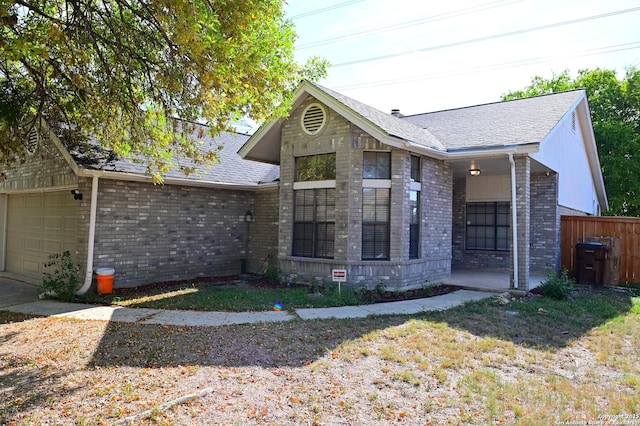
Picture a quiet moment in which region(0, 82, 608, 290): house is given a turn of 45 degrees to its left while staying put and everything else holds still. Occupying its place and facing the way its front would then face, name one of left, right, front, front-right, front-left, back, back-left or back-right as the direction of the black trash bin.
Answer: left

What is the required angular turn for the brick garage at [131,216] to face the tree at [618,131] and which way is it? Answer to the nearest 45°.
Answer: approximately 135° to its left

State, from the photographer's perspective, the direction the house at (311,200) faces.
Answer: facing the viewer and to the left of the viewer

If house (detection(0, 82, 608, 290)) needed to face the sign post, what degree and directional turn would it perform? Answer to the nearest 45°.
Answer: approximately 45° to its left

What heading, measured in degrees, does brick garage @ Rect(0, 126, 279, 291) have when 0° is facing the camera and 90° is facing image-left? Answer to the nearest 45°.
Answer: approximately 45°

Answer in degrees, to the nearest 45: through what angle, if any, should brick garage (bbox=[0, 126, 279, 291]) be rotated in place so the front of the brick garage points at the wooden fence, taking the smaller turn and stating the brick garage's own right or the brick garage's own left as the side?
approximately 135° to the brick garage's own left

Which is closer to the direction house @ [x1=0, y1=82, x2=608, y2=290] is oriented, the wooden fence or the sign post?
the sign post

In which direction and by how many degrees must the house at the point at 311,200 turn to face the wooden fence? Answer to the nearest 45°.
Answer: approximately 135° to its left
